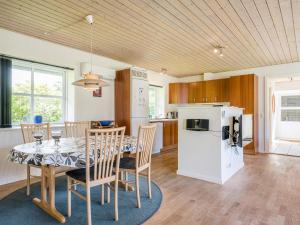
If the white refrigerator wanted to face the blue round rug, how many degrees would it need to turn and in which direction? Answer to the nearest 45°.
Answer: approximately 45° to its right

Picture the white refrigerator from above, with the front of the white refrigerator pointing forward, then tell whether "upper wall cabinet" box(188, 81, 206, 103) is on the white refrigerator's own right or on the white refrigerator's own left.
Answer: on the white refrigerator's own left

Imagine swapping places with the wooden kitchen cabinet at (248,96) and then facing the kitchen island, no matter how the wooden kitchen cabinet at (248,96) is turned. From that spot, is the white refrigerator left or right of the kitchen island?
right

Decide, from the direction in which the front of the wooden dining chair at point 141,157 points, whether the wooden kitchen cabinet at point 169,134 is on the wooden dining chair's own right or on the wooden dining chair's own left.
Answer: on the wooden dining chair's own right

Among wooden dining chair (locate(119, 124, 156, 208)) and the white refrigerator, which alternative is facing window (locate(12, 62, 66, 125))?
the wooden dining chair

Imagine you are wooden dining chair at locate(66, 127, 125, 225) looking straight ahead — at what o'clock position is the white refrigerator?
The white refrigerator is roughly at 2 o'clock from the wooden dining chair.

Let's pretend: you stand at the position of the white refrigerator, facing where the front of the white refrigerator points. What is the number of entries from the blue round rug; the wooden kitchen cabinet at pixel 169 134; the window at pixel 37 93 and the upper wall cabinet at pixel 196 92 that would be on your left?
2

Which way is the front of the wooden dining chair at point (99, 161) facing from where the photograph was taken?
facing away from the viewer and to the left of the viewer

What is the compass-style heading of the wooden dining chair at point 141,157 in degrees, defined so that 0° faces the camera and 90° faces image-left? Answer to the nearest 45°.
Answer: approximately 135°

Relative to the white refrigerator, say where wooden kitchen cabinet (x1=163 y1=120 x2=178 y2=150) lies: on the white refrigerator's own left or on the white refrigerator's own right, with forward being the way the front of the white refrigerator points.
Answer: on the white refrigerator's own left

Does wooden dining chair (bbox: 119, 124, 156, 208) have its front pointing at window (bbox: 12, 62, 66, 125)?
yes

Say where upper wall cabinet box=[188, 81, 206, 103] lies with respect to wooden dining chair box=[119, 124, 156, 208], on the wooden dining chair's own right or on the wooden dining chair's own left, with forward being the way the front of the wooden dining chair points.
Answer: on the wooden dining chair's own right

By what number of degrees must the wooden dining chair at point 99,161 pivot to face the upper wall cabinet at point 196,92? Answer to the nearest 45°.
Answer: approximately 90° to its right

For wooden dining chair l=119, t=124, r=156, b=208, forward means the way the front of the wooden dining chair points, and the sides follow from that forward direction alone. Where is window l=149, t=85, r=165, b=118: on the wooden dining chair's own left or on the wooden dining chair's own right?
on the wooden dining chair's own right

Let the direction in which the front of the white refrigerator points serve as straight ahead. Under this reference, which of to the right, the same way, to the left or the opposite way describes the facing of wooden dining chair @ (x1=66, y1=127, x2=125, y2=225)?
the opposite way
